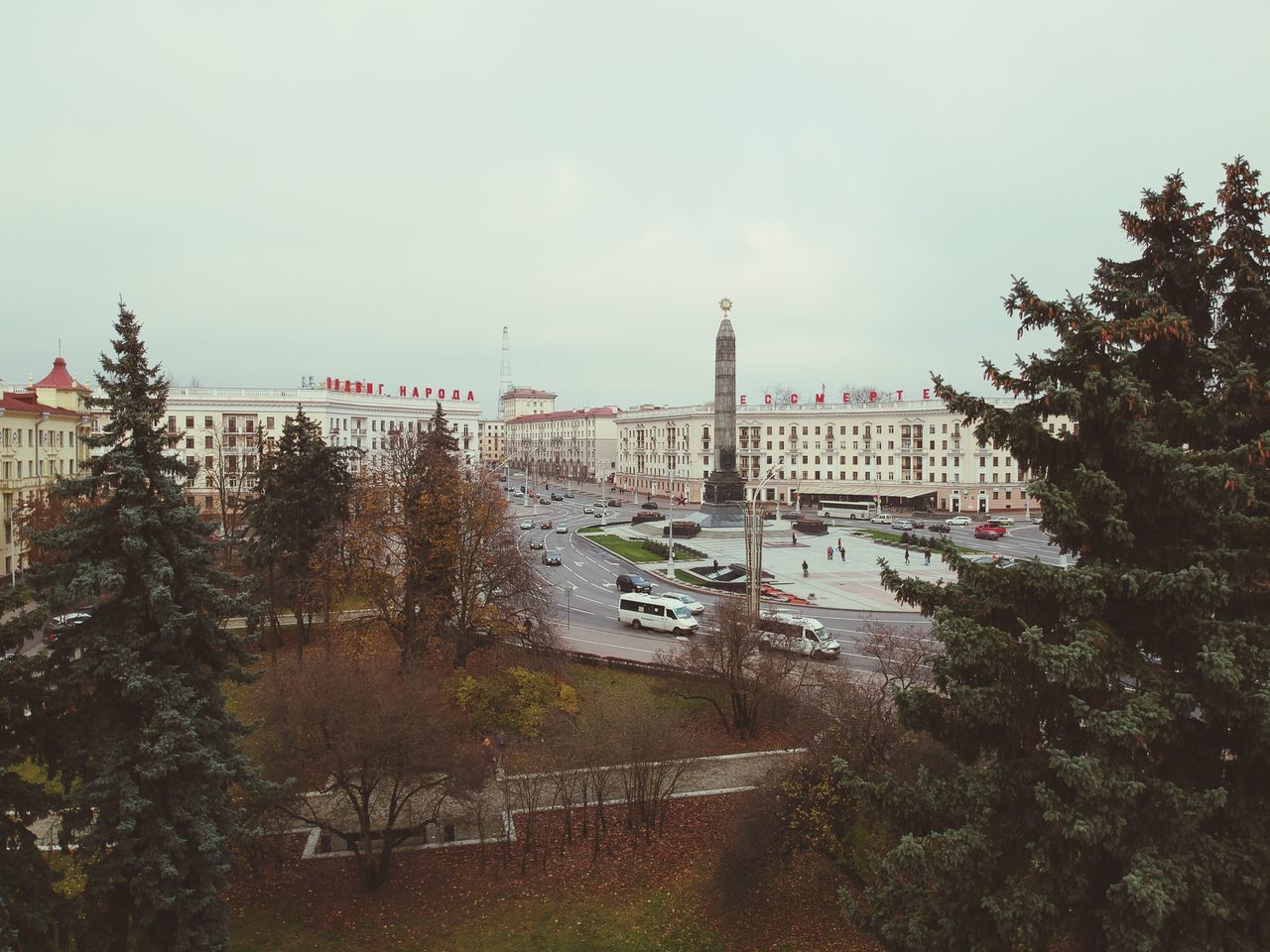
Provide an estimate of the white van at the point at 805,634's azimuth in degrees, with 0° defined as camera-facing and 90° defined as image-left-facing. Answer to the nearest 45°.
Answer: approximately 315°

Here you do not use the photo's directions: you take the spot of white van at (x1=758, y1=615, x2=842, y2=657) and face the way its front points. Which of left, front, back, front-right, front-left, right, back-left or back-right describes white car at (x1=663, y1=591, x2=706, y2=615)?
back

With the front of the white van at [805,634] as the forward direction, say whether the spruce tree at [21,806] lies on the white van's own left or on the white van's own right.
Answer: on the white van's own right

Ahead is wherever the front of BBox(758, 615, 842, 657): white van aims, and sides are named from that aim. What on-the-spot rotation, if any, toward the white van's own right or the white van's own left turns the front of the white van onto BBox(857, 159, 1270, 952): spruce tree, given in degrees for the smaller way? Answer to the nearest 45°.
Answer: approximately 45° to the white van's own right

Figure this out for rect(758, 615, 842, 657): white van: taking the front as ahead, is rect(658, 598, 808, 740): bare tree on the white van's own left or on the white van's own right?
on the white van's own right

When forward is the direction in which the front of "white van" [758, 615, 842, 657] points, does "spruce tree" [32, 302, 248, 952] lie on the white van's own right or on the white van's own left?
on the white van's own right

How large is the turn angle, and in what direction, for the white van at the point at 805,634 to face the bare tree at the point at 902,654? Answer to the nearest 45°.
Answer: approximately 45° to its right

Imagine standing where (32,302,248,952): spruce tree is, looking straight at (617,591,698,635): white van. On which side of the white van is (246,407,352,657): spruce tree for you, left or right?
left

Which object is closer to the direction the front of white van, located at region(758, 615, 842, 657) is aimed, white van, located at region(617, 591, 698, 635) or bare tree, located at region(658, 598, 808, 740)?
the bare tree
